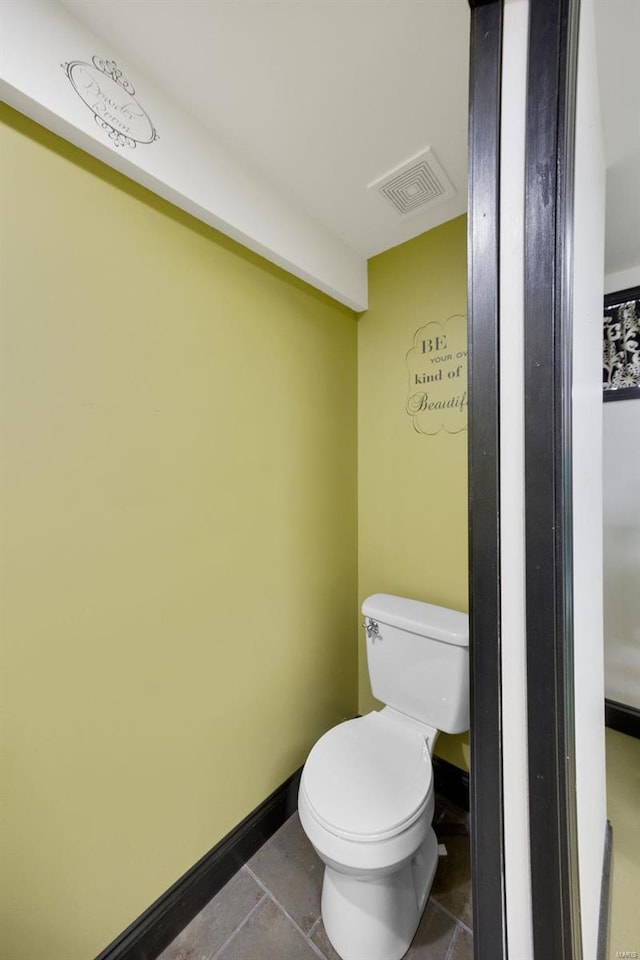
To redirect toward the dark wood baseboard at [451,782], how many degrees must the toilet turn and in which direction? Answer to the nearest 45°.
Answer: approximately 180°

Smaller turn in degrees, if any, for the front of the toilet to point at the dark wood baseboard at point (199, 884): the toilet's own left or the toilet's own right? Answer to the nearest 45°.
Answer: approximately 45° to the toilet's own right

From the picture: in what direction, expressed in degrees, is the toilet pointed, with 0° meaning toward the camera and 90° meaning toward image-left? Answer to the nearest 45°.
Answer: approximately 45°
